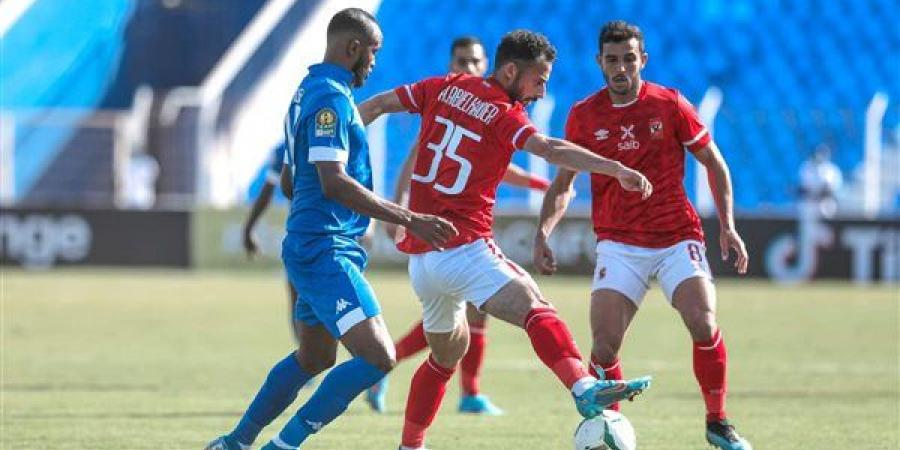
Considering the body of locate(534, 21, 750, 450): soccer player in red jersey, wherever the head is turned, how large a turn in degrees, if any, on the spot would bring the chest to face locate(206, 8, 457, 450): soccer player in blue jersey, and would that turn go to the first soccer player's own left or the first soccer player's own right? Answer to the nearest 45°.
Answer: approximately 45° to the first soccer player's own right

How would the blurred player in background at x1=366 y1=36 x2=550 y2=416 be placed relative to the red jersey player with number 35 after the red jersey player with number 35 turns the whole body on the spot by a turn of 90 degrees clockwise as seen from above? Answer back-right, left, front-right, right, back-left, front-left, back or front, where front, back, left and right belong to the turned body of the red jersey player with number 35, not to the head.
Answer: back-left

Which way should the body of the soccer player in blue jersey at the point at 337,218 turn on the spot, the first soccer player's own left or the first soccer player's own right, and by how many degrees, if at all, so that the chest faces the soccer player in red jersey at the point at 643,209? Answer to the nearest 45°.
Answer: approximately 45° to the first soccer player's own left

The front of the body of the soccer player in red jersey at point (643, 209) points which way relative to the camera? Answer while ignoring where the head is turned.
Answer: toward the camera

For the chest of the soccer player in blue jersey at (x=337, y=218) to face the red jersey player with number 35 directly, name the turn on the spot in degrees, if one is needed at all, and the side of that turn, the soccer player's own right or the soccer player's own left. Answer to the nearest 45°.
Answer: approximately 45° to the soccer player's own left

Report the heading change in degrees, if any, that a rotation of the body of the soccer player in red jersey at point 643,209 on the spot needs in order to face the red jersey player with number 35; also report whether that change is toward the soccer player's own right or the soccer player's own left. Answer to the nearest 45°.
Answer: approximately 45° to the soccer player's own right

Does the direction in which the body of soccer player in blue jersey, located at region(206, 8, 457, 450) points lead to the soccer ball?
yes

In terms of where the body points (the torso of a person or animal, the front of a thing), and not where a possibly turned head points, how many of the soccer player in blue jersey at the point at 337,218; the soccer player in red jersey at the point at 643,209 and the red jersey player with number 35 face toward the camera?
1

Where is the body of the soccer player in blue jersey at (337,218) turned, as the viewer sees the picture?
to the viewer's right

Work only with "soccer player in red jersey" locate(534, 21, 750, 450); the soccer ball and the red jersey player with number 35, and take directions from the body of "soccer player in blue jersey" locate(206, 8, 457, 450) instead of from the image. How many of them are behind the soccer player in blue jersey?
0

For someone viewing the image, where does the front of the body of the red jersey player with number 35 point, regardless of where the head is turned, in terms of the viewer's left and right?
facing away from the viewer and to the right of the viewer

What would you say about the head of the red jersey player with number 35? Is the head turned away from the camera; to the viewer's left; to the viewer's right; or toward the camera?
to the viewer's right

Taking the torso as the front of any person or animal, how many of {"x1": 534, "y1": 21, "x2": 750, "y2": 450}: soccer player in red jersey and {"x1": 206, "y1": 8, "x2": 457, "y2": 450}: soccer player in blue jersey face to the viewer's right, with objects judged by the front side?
1

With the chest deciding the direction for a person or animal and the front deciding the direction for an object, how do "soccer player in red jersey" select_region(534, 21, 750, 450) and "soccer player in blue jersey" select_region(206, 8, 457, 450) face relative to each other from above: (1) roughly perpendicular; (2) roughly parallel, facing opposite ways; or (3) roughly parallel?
roughly perpendicular

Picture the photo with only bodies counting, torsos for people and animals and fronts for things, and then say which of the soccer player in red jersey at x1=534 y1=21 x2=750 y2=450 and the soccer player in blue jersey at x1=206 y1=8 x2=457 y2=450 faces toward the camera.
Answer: the soccer player in red jersey

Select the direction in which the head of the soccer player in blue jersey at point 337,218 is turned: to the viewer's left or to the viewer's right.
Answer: to the viewer's right
